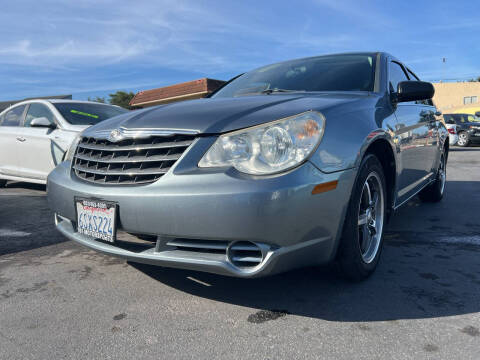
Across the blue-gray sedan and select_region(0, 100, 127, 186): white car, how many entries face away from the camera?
0

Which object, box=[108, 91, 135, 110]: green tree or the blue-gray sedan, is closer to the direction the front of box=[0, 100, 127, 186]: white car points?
the blue-gray sedan

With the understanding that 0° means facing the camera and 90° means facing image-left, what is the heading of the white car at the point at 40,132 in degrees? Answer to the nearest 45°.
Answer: approximately 315°

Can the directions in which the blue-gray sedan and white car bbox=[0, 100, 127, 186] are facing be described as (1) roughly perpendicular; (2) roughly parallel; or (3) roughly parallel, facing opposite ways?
roughly perpendicular

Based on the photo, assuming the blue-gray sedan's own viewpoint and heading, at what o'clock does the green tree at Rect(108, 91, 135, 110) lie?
The green tree is roughly at 4 o'clock from the blue-gray sedan.

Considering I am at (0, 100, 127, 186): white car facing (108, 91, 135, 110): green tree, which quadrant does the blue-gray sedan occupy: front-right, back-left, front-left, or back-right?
back-right

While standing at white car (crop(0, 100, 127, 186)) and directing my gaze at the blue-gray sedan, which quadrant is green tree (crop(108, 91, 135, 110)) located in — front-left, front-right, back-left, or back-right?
back-left

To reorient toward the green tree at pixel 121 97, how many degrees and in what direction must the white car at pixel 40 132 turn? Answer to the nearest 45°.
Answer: approximately 135° to its left

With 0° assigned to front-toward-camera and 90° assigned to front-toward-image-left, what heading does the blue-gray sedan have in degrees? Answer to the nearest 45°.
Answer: approximately 45°

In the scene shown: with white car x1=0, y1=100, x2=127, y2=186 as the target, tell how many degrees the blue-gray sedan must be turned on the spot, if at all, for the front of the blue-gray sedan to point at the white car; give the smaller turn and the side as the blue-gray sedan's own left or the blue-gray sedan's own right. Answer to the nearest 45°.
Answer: approximately 90° to the blue-gray sedan's own right

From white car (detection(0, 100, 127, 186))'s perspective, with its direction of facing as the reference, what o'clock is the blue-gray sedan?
The blue-gray sedan is roughly at 1 o'clock from the white car.
